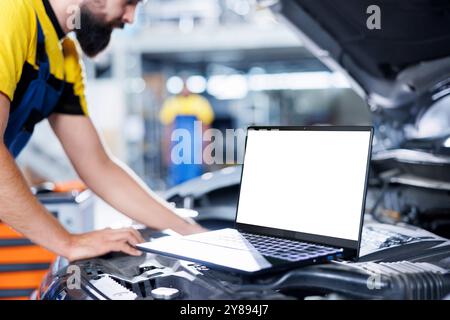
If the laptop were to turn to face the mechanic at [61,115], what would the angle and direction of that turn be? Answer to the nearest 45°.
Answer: approximately 90° to its right

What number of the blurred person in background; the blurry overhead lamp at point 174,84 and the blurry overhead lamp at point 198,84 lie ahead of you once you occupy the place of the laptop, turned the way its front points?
0

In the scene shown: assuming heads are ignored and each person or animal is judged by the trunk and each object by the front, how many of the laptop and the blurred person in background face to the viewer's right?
0

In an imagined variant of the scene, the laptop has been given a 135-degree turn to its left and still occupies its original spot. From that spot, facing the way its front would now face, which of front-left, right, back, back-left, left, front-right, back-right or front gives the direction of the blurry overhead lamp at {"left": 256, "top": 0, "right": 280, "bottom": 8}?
left

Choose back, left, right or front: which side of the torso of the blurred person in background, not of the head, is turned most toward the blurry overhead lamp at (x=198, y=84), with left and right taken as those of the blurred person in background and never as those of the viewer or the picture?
back

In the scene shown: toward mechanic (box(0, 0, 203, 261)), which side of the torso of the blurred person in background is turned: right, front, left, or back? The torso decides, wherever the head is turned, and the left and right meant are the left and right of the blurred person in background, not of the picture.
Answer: front

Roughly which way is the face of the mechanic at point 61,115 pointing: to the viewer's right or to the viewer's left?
to the viewer's right

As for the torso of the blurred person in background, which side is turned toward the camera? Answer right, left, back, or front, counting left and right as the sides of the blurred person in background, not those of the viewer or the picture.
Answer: front

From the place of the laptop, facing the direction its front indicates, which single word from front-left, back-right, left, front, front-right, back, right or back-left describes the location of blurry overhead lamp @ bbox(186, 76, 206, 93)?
back-right

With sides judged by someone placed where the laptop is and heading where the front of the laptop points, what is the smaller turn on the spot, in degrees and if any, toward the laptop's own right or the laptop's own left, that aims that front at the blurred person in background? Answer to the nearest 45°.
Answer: approximately 135° to the laptop's own right

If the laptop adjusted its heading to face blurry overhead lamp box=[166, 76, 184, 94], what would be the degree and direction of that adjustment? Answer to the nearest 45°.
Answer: approximately 135° to its right

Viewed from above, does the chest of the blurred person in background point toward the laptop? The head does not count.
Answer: yes

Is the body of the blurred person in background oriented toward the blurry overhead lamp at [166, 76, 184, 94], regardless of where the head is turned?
no
